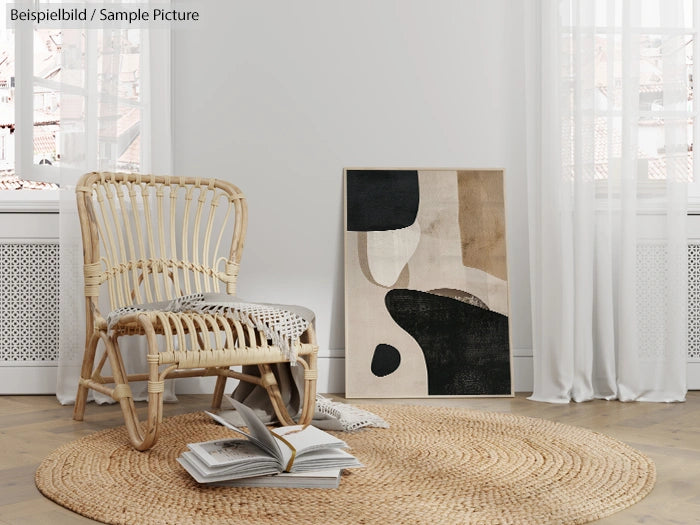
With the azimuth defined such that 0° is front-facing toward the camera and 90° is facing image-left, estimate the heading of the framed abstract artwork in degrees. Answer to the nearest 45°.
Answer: approximately 0°

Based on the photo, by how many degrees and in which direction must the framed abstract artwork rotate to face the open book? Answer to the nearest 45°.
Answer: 0° — it already faces it

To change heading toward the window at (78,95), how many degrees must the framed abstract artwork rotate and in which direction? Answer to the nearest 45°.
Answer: approximately 90° to its right

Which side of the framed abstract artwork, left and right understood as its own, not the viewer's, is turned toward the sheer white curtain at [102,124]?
right

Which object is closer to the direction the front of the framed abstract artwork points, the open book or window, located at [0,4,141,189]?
the open book

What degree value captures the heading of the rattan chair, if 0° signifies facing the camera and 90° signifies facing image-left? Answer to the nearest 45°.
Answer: approximately 315°
